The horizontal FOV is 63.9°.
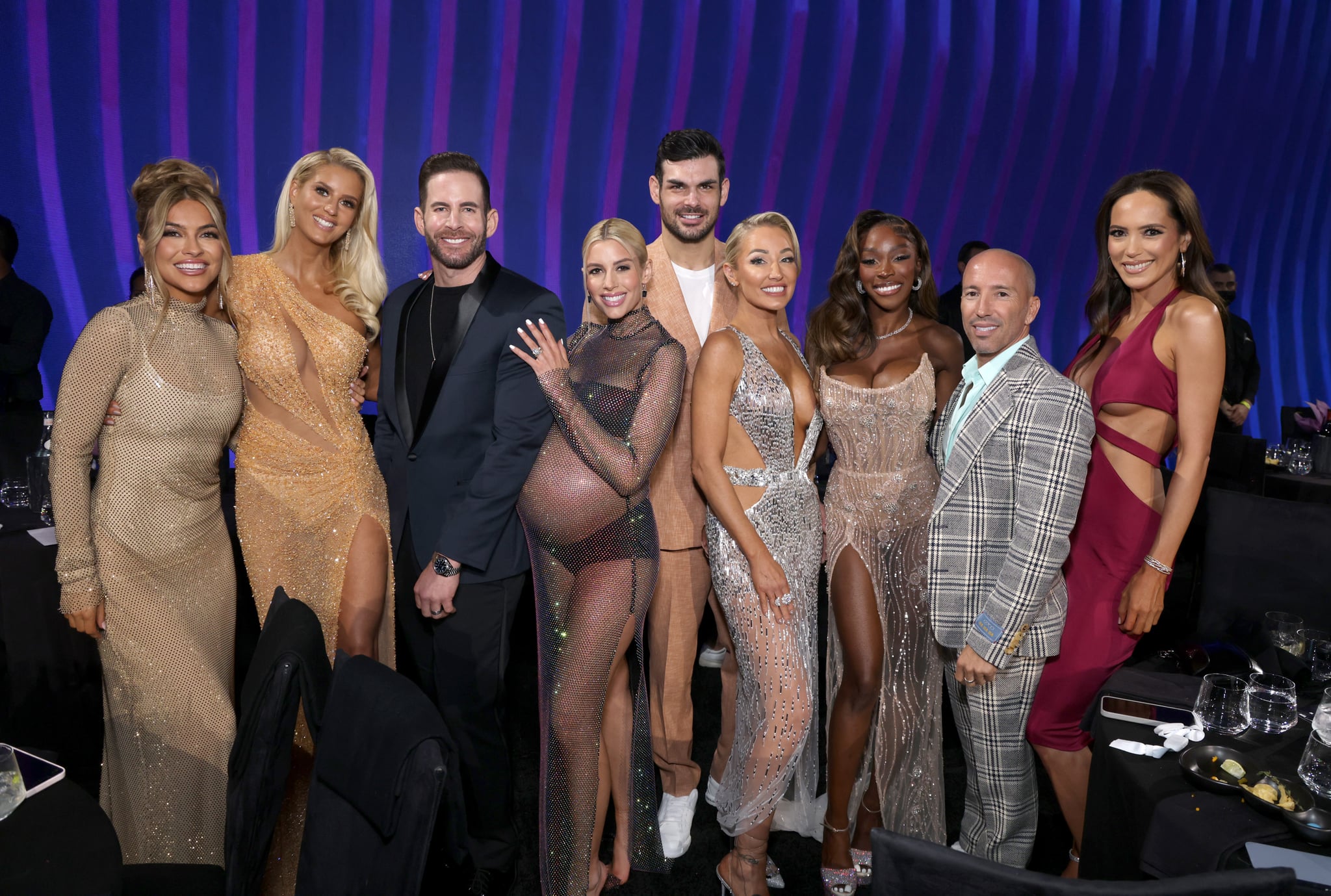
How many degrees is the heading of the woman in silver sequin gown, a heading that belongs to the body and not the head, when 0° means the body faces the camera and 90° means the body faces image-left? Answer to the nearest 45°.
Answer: approximately 315°

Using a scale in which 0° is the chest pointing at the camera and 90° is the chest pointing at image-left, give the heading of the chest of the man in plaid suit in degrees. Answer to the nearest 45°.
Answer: approximately 45°

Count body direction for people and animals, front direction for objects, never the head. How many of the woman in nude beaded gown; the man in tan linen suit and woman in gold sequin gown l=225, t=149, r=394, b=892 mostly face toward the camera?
3

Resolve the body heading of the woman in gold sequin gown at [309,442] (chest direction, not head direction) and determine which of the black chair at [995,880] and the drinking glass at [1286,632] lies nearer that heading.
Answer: the black chair

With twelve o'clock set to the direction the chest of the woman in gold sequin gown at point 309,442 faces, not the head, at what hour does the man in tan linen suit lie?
The man in tan linen suit is roughly at 9 o'clock from the woman in gold sequin gown.

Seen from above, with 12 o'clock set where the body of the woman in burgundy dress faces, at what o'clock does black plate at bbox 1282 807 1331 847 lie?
The black plate is roughly at 10 o'clock from the woman in burgundy dress.
